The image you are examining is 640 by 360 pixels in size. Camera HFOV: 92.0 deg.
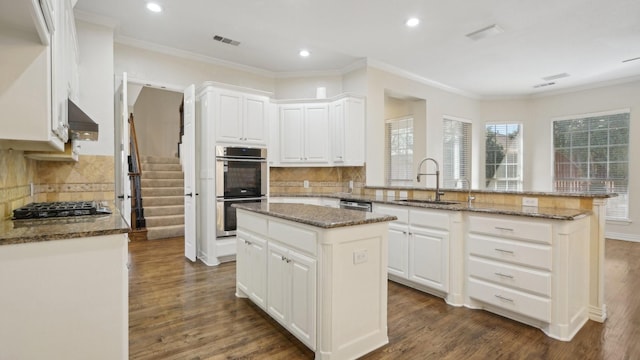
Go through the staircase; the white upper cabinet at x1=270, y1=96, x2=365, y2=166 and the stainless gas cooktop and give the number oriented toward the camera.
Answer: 2

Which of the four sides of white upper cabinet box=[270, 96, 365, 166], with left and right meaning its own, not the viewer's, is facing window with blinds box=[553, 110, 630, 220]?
left

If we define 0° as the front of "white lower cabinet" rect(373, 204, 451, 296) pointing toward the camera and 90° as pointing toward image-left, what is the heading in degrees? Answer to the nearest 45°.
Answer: approximately 45°

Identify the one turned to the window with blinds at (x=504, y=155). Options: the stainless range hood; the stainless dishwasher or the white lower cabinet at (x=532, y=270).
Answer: the stainless range hood

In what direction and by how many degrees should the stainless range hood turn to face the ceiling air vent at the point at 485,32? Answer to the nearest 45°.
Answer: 0° — it already faces it

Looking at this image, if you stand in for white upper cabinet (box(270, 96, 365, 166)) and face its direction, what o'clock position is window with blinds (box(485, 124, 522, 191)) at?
The window with blinds is roughly at 8 o'clock from the white upper cabinet.
